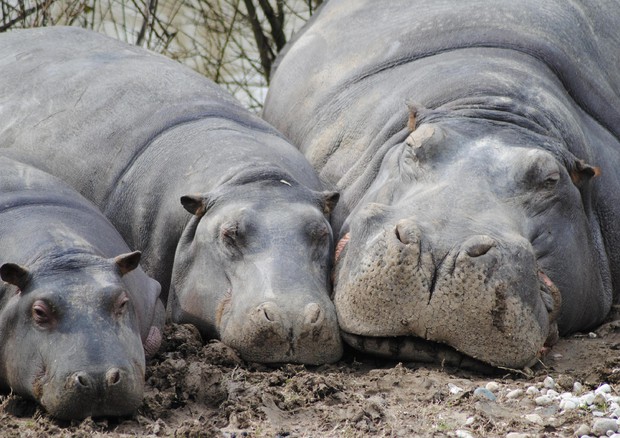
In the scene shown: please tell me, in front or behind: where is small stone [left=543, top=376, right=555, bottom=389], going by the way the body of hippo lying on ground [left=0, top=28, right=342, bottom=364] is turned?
in front

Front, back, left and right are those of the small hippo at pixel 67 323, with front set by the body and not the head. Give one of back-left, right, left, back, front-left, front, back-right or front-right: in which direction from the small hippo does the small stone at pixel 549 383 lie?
front-left

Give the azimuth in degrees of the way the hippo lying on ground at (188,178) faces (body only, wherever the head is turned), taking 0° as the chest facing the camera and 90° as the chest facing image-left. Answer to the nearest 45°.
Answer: approximately 315°

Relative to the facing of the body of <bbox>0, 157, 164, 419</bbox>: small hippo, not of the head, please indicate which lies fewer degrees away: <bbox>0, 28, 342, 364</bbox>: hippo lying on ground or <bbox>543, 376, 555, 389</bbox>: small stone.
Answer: the small stone

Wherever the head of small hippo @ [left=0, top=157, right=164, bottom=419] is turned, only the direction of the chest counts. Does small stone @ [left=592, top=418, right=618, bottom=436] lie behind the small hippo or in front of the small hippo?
in front

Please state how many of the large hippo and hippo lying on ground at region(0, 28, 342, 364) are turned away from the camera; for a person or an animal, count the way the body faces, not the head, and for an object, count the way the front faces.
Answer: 0

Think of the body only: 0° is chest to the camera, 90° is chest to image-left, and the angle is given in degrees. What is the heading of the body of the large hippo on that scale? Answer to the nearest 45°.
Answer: approximately 0°
